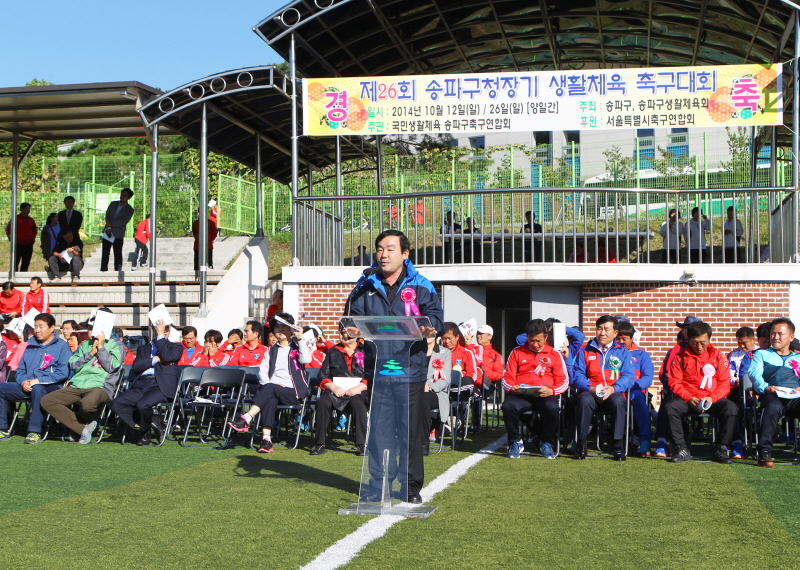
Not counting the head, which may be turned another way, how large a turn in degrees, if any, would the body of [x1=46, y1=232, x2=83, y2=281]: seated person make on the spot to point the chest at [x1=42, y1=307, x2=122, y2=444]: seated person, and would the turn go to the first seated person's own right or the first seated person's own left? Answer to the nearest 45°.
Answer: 0° — they already face them

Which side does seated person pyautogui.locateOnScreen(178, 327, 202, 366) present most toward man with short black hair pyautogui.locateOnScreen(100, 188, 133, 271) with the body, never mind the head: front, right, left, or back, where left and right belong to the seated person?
back

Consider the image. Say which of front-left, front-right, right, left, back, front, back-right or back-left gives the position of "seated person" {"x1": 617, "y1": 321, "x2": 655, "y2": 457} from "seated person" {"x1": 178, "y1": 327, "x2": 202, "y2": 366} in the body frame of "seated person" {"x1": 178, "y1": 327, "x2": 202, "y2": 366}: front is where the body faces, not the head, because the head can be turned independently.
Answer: front-left

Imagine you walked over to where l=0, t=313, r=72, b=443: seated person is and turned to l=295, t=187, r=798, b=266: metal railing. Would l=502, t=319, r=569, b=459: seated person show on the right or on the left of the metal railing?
right

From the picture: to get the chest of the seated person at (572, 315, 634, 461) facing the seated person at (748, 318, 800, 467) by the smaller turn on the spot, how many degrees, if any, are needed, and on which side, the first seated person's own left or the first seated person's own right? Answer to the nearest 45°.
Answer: approximately 90° to the first seated person's own left

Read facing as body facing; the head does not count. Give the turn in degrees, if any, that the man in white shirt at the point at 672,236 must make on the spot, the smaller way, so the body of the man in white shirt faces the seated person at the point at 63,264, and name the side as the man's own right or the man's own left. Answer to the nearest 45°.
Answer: approximately 90° to the man's own right

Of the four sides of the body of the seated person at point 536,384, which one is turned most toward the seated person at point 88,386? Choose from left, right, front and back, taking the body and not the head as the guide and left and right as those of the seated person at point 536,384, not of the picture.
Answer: right

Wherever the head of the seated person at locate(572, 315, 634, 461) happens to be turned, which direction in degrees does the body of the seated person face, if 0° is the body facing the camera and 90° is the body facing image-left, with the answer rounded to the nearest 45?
approximately 0°

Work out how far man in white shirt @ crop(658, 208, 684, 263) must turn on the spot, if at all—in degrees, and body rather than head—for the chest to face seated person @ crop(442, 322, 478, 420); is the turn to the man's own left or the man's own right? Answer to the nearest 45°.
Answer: approximately 45° to the man's own right

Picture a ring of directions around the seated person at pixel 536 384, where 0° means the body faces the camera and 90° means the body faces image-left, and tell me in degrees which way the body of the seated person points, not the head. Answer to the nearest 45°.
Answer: approximately 0°
